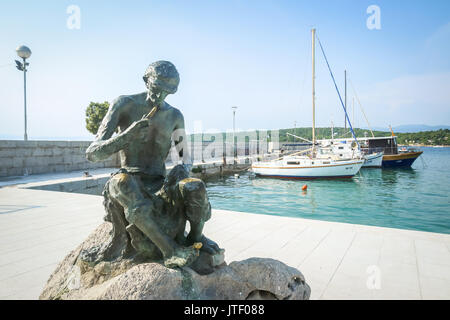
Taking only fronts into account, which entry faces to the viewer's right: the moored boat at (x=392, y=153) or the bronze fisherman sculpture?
the moored boat

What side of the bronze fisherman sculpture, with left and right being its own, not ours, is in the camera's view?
front

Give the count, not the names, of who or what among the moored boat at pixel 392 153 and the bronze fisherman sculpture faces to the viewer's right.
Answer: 1

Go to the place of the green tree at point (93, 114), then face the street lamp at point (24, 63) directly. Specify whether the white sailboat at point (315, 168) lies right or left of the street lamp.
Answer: left

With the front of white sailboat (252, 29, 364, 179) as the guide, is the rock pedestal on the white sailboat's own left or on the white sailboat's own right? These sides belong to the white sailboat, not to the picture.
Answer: on the white sailboat's own right

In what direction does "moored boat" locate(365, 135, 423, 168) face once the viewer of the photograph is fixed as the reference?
facing to the right of the viewer

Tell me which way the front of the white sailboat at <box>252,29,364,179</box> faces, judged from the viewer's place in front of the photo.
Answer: facing to the right of the viewer

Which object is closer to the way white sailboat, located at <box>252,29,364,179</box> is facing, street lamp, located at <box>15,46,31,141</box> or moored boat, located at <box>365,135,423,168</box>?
the moored boat
